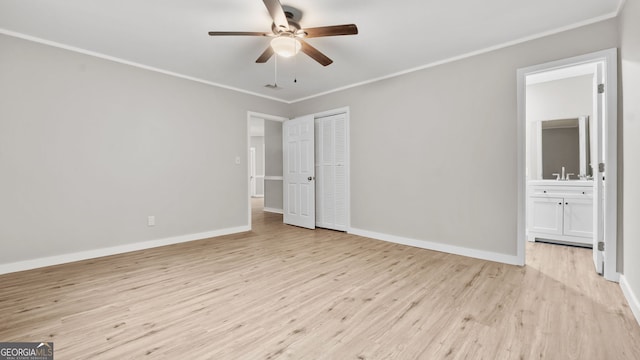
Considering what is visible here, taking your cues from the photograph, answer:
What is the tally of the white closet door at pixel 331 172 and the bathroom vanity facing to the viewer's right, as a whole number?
0

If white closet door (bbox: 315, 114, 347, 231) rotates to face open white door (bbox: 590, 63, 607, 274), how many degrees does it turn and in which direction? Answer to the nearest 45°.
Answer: approximately 90° to its left

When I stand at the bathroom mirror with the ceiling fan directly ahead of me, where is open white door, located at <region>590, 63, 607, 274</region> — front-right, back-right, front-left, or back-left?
front-left

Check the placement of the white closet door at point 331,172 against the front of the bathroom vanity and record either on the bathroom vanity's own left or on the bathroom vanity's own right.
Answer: on the bathroom vanity's own right

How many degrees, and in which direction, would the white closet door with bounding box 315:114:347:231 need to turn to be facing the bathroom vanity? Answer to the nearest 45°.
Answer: approximately 135° to its left

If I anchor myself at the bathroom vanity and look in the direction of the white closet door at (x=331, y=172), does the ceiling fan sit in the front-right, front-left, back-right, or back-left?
front-left

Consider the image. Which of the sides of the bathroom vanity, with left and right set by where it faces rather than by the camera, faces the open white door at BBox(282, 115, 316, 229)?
right

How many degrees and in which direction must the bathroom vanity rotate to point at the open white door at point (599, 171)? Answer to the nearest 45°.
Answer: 0° — it already faces it

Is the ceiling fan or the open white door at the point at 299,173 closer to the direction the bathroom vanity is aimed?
the ceiling fan

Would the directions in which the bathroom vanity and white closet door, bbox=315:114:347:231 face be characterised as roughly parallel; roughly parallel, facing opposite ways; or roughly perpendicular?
roughly parallel

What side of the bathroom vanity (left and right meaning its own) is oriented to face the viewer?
front

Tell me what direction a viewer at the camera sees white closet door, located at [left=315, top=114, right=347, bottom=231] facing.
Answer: facing the viewer and to the left of the viewer
